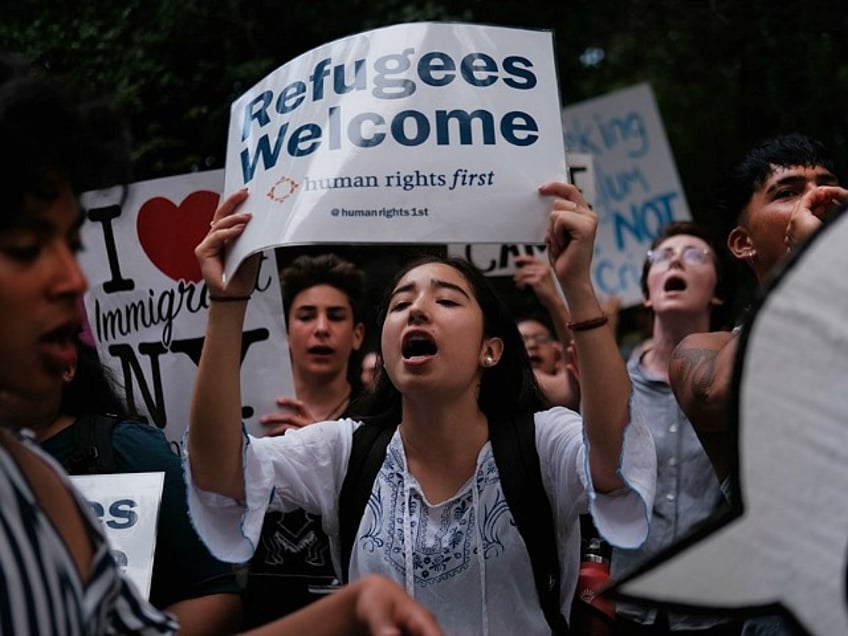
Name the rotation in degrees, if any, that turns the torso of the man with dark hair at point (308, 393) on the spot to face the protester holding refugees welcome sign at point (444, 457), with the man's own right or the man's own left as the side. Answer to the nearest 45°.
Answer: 0° — they already face them

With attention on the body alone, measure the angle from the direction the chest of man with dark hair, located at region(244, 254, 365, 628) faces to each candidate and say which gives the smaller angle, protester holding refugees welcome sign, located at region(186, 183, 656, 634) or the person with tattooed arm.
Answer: the protester holding refugees welcome sign

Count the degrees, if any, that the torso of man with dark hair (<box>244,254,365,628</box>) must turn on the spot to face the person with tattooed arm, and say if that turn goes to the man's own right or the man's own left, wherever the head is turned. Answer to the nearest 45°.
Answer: approximately 45° to the man's own left

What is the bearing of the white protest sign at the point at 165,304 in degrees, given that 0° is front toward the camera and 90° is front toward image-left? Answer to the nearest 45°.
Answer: approximately 0°

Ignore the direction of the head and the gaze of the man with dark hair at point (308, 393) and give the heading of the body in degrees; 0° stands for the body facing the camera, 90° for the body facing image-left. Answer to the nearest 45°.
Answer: approximately 0°

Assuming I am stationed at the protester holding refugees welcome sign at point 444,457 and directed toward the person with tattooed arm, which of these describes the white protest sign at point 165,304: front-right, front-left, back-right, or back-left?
back-left
